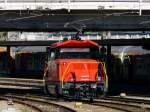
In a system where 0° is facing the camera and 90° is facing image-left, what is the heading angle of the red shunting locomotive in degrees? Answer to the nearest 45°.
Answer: approximately 0°

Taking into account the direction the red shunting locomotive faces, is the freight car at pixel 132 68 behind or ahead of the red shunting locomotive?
behind
